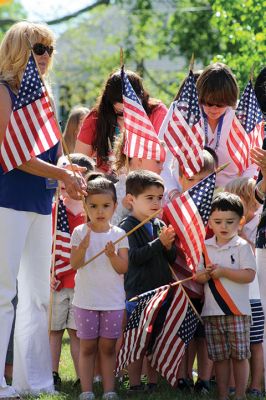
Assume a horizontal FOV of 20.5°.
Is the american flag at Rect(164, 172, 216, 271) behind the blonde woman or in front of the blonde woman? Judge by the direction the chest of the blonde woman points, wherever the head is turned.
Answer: in front

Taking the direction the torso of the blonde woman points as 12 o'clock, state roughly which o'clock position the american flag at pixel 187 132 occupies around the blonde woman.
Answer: The american flag is roughly at 10 o'clock from the blonde woman.

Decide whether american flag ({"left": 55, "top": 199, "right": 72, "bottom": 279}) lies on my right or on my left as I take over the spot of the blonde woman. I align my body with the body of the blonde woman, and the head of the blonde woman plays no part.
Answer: on my left

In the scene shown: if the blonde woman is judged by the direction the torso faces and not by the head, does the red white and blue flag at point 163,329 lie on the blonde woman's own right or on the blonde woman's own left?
on the blonde woman's own left

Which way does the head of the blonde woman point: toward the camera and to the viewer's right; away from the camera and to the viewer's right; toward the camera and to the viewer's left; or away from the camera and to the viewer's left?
toward the camera and to the viewer's right

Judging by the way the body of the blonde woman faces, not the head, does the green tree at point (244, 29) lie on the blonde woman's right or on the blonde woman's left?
on the blonde woman's left

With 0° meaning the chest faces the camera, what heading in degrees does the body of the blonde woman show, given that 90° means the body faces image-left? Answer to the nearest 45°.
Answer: approximately 315°

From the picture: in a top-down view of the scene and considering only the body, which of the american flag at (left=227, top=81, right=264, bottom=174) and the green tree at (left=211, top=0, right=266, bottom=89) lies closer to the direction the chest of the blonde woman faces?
the american flag
